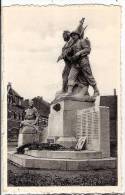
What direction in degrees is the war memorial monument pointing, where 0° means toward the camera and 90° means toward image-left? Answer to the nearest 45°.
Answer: approximately 45°
